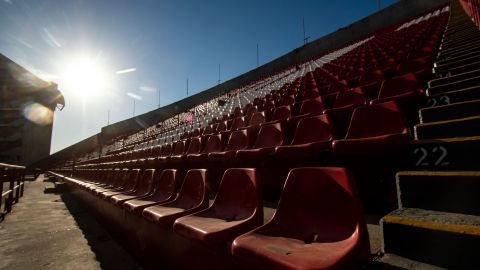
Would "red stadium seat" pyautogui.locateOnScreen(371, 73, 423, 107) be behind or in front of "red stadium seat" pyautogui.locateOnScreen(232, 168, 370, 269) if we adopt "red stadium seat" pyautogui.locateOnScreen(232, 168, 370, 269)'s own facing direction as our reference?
behind

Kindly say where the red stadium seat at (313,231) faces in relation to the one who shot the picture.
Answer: facing the viewer and to the left of the viewer

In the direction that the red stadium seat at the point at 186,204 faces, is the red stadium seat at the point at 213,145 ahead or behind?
behind

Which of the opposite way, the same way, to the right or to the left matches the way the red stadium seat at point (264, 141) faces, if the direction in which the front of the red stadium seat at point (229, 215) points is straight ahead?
the same way

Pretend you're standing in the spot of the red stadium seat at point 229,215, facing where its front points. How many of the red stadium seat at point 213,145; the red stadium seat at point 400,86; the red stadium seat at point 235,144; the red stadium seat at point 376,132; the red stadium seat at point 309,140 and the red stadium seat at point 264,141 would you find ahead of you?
0

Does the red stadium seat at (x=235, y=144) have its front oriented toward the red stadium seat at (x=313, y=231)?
no

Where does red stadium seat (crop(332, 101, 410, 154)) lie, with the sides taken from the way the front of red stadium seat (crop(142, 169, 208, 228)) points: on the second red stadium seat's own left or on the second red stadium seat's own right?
on the second red stadium seat's own left

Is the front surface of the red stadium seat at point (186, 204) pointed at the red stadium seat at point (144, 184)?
no

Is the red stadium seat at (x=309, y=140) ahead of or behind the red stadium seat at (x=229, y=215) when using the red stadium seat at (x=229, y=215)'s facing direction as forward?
behind

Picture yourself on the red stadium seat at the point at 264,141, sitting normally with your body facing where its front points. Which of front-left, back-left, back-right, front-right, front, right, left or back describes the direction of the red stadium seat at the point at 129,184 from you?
front-right

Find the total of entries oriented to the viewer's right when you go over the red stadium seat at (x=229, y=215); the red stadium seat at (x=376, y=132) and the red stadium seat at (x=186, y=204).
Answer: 0

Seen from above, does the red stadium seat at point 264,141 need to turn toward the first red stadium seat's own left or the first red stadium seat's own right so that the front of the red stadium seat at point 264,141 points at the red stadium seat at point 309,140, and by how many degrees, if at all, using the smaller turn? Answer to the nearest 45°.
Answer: approximately 90° to the first red stadium seat's own left

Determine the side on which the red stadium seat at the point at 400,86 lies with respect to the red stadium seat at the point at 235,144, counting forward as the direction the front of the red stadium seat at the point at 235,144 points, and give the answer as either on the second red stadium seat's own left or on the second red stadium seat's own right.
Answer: on the second red stadium seat's own left

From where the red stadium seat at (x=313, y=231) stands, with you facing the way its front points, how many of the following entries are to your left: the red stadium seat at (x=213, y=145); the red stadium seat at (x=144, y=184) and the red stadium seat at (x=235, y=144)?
0

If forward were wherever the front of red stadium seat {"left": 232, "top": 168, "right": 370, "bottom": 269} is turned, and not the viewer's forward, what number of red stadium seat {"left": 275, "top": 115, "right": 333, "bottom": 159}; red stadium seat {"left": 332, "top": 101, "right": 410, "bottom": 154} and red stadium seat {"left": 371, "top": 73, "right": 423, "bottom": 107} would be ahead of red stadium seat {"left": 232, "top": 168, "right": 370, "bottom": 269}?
0

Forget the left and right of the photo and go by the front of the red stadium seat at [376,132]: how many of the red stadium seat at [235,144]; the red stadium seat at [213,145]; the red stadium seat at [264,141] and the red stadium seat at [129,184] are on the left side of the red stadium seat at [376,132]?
0
